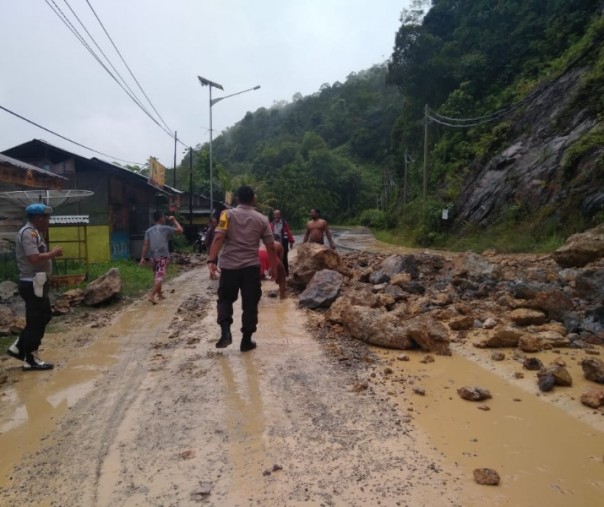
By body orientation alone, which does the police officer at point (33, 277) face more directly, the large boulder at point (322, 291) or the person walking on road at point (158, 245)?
the large boulder

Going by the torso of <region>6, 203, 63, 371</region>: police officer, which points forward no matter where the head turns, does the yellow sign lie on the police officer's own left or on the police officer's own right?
on the police officer's own left

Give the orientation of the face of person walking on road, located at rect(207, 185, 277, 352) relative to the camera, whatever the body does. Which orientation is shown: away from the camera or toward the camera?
away from the camera

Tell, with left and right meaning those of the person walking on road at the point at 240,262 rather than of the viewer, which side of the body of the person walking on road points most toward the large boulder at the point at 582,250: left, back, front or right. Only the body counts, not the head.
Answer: right

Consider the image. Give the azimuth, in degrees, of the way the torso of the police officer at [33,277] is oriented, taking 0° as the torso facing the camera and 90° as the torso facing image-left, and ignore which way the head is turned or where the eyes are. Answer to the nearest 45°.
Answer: approximately 270°

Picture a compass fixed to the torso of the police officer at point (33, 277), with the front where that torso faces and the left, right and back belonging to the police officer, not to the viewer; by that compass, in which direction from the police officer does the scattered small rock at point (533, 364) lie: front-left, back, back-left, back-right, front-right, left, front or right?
front-right

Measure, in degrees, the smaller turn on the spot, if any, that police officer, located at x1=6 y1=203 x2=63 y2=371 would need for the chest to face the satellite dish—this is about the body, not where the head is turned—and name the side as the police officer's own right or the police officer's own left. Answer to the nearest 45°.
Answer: approximately 90° to the police officer's own left

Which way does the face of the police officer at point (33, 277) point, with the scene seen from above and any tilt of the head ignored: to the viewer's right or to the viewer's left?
to the viewer's right

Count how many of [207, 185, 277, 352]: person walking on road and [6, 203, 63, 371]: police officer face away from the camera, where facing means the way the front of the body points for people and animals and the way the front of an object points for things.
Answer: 1

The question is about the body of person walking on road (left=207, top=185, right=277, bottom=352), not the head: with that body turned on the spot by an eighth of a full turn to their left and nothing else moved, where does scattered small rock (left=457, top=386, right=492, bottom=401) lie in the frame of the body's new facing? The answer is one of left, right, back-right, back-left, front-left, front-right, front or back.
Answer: back

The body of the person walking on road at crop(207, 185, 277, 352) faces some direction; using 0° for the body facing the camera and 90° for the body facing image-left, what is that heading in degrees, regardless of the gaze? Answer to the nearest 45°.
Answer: approximately 180°
